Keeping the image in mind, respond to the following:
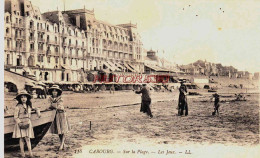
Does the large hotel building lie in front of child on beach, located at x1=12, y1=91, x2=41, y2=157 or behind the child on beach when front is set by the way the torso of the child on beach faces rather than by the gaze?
behind

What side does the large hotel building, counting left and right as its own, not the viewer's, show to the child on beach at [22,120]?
front

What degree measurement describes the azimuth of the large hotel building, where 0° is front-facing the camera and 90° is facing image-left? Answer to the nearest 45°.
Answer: approximately 315°

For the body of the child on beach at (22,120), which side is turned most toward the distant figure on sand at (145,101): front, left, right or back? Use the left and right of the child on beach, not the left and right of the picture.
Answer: left

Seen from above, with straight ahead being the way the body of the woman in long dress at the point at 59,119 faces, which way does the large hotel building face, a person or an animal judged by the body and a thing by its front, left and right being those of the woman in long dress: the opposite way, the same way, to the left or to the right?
to the left

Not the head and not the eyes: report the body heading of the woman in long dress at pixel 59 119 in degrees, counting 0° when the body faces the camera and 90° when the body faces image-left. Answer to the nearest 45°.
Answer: approximately 45°
